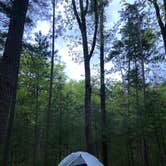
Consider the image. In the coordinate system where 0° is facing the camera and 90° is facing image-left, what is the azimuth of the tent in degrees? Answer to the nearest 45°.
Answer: approximately 0°
